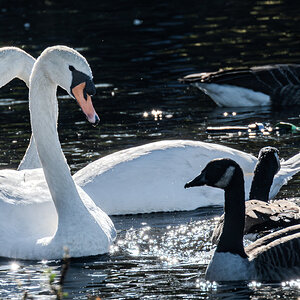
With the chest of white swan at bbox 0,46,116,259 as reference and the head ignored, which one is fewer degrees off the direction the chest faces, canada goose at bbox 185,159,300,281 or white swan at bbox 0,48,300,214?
the canada goose

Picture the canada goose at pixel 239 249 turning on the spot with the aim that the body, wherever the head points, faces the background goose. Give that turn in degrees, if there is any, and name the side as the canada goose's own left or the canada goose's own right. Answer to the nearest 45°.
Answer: approximately 90° to the canada goose's own right

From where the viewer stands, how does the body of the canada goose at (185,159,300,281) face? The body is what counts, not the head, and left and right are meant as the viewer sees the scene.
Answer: facing to the left of the viewer
